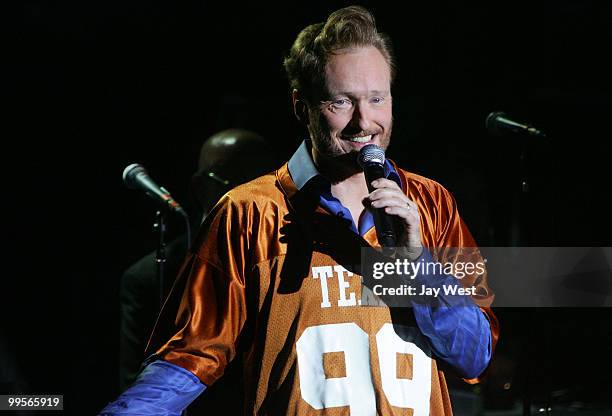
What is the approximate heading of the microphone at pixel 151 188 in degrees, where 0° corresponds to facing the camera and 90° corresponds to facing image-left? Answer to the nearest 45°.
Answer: approximately 90°

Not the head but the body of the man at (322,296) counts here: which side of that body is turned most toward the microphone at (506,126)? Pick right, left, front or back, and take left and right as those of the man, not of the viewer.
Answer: left

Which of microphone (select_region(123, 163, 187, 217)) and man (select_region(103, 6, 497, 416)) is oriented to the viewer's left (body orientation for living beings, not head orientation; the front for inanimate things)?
the microphone

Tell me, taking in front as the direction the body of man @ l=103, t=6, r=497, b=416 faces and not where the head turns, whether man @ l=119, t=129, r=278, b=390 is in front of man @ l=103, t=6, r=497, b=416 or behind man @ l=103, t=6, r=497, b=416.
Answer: behind

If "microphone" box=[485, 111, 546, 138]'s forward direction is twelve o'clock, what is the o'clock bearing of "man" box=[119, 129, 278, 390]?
The man is roughly at 12 o'clock from the microphone.

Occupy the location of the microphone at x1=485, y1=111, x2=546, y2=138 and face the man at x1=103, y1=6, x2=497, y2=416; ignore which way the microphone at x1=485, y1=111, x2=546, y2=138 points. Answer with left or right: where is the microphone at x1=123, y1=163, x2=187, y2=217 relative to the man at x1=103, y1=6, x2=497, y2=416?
right

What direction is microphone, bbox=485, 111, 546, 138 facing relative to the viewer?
to the viewer's left

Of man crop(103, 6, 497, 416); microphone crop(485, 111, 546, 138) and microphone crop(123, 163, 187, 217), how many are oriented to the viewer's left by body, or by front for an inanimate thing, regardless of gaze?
2

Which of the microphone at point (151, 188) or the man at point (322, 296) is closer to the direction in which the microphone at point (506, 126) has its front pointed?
the microphone

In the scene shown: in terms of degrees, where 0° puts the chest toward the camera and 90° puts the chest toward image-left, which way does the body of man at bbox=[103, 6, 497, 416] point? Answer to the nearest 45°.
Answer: approximately 315°
